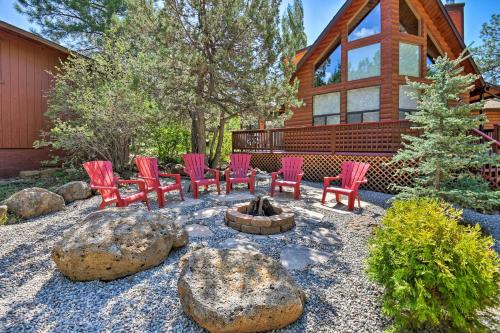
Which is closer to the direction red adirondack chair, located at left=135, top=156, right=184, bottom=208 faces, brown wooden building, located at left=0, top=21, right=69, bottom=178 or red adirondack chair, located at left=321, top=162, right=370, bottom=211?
the red adirondack chair

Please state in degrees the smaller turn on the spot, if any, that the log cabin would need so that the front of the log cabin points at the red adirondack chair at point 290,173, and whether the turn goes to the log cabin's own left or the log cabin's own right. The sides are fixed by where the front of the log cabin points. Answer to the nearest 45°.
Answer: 0° — it already faces it

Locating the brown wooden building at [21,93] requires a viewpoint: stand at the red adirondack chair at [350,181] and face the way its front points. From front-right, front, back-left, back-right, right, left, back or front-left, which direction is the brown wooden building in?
front-right

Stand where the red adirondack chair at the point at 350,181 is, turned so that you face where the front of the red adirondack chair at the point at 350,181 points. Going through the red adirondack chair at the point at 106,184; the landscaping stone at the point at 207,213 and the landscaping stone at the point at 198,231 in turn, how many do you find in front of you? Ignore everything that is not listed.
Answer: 3

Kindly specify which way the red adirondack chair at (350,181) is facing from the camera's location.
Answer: facing the viewer and to the left of the viewer

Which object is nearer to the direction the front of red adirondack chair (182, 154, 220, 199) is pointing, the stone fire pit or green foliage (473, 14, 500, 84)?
the stone fire pit

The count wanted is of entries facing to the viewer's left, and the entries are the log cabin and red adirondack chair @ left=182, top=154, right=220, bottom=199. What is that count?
0

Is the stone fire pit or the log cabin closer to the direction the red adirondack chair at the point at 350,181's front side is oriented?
the stone fire pit

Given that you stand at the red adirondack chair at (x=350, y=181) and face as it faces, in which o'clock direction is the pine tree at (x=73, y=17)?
The pine tree is roughly at 2 o'clock from the red adirondack chair.

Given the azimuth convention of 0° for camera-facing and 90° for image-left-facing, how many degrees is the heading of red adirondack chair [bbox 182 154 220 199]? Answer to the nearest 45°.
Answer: approximately 315°

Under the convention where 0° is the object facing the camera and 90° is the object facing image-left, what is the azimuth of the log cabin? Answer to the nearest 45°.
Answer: approximately 0°

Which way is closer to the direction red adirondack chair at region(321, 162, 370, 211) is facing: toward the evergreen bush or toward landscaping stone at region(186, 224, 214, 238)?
the landscaping stone

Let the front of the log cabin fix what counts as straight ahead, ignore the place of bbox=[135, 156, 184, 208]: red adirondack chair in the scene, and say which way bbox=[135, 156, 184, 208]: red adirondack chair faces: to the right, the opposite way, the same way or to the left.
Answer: to the left

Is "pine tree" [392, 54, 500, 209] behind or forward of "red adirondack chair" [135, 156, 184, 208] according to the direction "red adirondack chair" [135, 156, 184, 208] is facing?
forward

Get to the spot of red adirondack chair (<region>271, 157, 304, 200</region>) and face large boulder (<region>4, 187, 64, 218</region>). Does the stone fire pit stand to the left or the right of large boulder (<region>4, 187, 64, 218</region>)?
left

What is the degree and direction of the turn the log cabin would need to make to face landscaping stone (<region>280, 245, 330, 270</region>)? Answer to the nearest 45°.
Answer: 0° — it already faces it

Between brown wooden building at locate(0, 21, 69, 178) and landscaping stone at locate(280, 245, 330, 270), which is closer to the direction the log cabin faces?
the landscaping stone

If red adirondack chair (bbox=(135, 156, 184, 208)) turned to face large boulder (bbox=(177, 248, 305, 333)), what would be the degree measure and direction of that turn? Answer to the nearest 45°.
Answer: approximately 45° to its right

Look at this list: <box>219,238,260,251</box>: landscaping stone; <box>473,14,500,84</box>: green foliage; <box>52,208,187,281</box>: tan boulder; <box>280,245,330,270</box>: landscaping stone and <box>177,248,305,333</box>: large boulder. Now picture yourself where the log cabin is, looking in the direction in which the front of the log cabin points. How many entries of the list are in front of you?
4

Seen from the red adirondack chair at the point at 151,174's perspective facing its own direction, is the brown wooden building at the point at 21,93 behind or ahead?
behind
